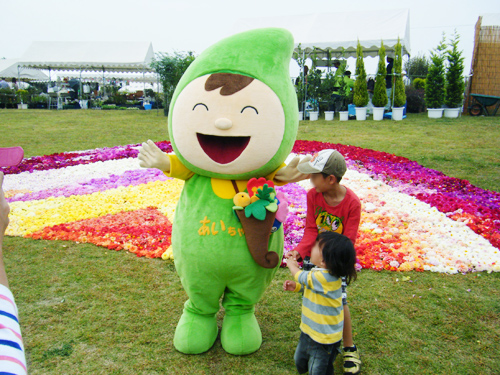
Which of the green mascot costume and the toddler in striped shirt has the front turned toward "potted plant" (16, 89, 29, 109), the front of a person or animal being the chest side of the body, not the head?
the toddler in striped shirt

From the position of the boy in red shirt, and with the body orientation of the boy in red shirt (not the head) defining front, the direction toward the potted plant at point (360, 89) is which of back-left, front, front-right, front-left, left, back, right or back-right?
back-right

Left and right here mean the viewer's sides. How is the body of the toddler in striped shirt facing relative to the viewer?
facing away from the viewer and to the left of the viewer

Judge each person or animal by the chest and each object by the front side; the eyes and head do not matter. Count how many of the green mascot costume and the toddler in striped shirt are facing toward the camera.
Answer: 1

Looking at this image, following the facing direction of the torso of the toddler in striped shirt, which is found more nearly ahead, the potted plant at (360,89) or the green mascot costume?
the green mascot costume

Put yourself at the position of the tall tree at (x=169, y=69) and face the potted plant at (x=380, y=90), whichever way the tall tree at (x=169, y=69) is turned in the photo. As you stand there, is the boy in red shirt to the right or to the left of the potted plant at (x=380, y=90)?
right

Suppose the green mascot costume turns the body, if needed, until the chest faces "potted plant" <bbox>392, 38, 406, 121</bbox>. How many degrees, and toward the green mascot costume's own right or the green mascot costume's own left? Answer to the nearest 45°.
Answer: approximately 135° to the green mascot costume's own left

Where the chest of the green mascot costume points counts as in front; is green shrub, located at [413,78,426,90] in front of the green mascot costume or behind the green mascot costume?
behind

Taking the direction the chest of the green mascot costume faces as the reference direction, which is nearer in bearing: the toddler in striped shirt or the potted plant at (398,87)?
the toddler in striped shirt

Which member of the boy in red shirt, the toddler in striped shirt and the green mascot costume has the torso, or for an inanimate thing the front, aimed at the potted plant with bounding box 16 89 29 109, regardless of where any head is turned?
the toddler in striped shirt

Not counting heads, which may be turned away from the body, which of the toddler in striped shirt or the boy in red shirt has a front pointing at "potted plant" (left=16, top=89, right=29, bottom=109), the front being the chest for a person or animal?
the toddler in striped shirt

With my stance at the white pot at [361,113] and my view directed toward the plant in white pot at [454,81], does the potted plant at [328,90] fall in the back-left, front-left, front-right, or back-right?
back-left
